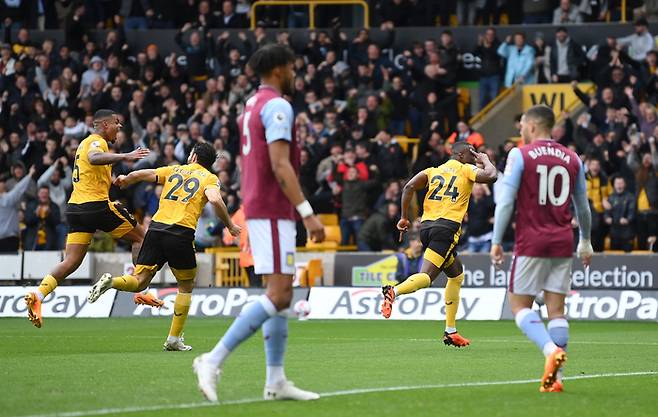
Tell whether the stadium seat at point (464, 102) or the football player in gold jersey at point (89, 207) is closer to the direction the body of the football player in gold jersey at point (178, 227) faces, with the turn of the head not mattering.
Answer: the stadium seat

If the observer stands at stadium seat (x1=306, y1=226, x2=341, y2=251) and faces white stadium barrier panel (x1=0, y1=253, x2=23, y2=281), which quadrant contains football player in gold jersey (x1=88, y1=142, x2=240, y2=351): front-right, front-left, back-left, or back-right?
front-left

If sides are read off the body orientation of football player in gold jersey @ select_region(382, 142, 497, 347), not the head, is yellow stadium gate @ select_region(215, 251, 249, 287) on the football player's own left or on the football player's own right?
on the football player's own left

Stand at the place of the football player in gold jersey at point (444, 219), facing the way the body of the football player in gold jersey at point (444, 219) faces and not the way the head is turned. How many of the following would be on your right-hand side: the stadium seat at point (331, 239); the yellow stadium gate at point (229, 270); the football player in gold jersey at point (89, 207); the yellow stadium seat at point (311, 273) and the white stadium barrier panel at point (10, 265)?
0

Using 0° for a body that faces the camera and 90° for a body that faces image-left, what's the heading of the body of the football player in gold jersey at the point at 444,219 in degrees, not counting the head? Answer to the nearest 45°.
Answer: approximately 225°

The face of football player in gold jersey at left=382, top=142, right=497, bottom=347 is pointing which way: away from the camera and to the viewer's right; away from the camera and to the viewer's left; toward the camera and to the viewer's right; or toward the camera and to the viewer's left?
away from the camera and to the viewer's right

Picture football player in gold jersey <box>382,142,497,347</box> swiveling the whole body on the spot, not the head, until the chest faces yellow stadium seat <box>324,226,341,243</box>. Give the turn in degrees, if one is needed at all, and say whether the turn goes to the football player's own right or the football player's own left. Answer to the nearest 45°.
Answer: approximately 45° to the football player's own left

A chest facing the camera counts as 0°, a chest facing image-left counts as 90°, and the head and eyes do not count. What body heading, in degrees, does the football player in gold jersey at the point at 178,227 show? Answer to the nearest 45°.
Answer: approximately 225°

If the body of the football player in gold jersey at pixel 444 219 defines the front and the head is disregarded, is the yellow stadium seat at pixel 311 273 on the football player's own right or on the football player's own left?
on the football player's own left

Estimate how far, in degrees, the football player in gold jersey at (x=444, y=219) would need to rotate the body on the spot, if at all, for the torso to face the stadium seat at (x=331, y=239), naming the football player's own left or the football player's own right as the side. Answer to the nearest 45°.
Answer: approximately 45° to the football player's own left

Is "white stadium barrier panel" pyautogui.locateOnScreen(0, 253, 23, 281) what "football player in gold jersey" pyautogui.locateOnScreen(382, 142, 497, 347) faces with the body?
no
